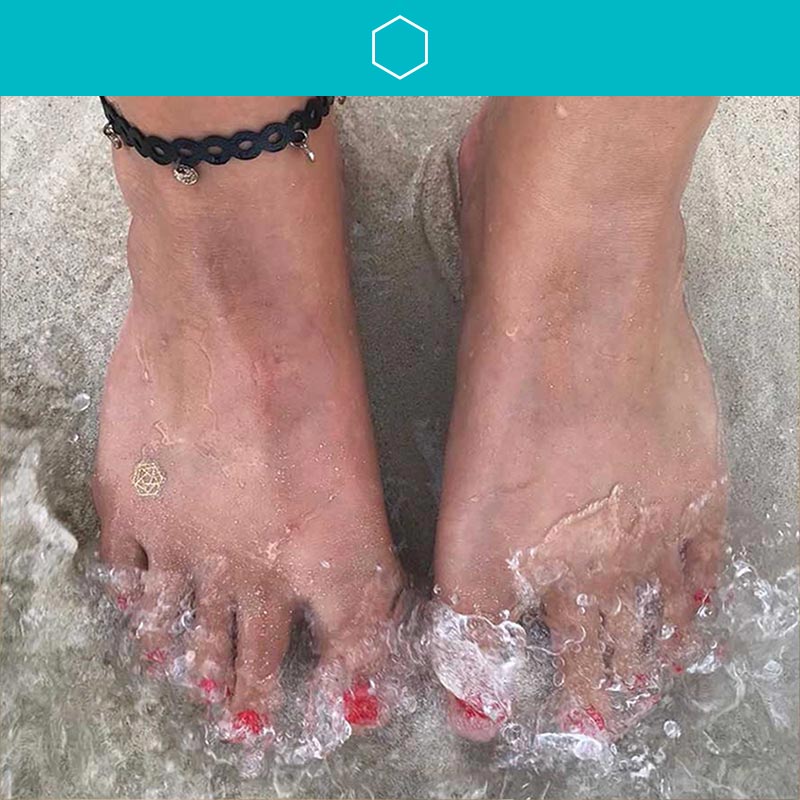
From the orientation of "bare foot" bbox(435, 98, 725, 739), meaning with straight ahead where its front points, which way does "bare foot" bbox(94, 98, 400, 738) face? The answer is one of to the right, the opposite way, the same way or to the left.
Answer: the same way
